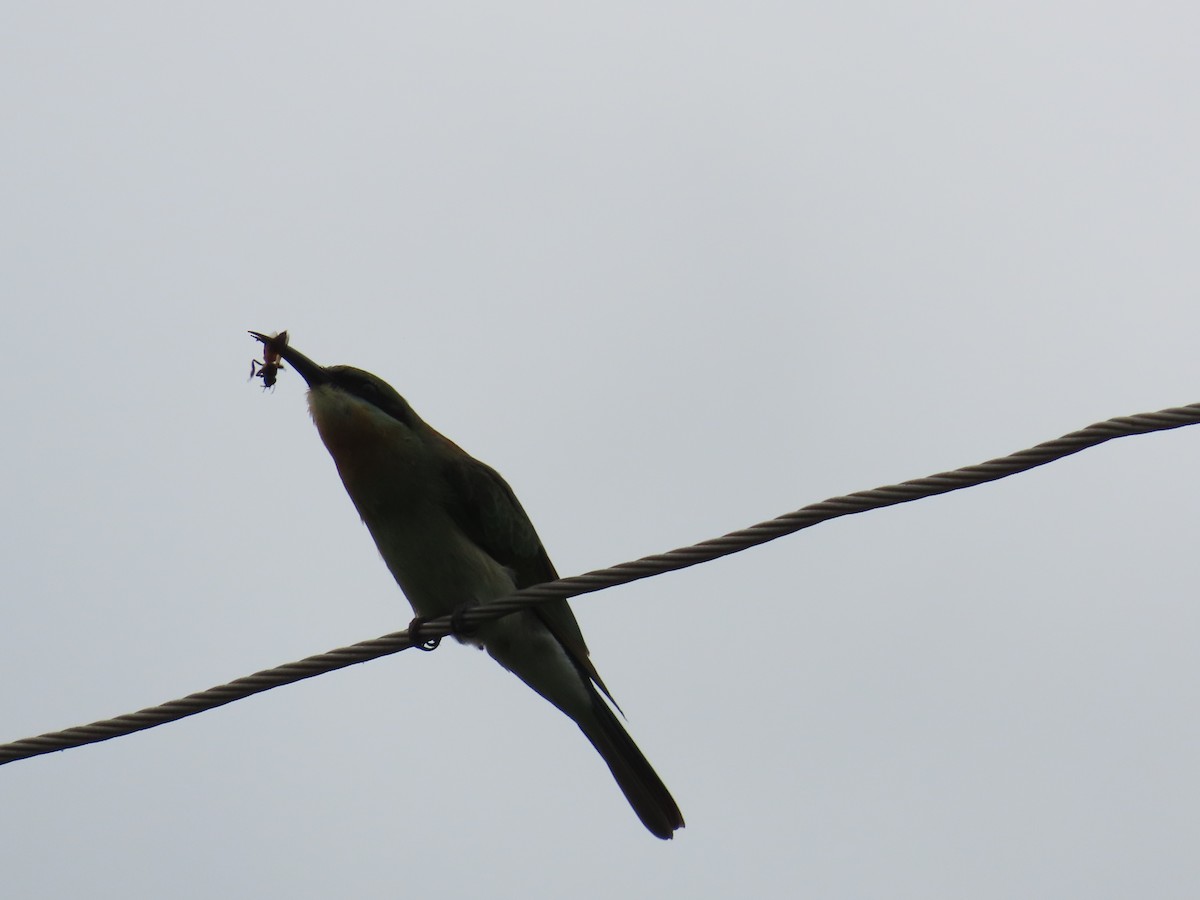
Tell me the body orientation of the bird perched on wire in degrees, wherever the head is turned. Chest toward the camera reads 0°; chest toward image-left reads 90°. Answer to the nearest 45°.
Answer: approximately 90°
